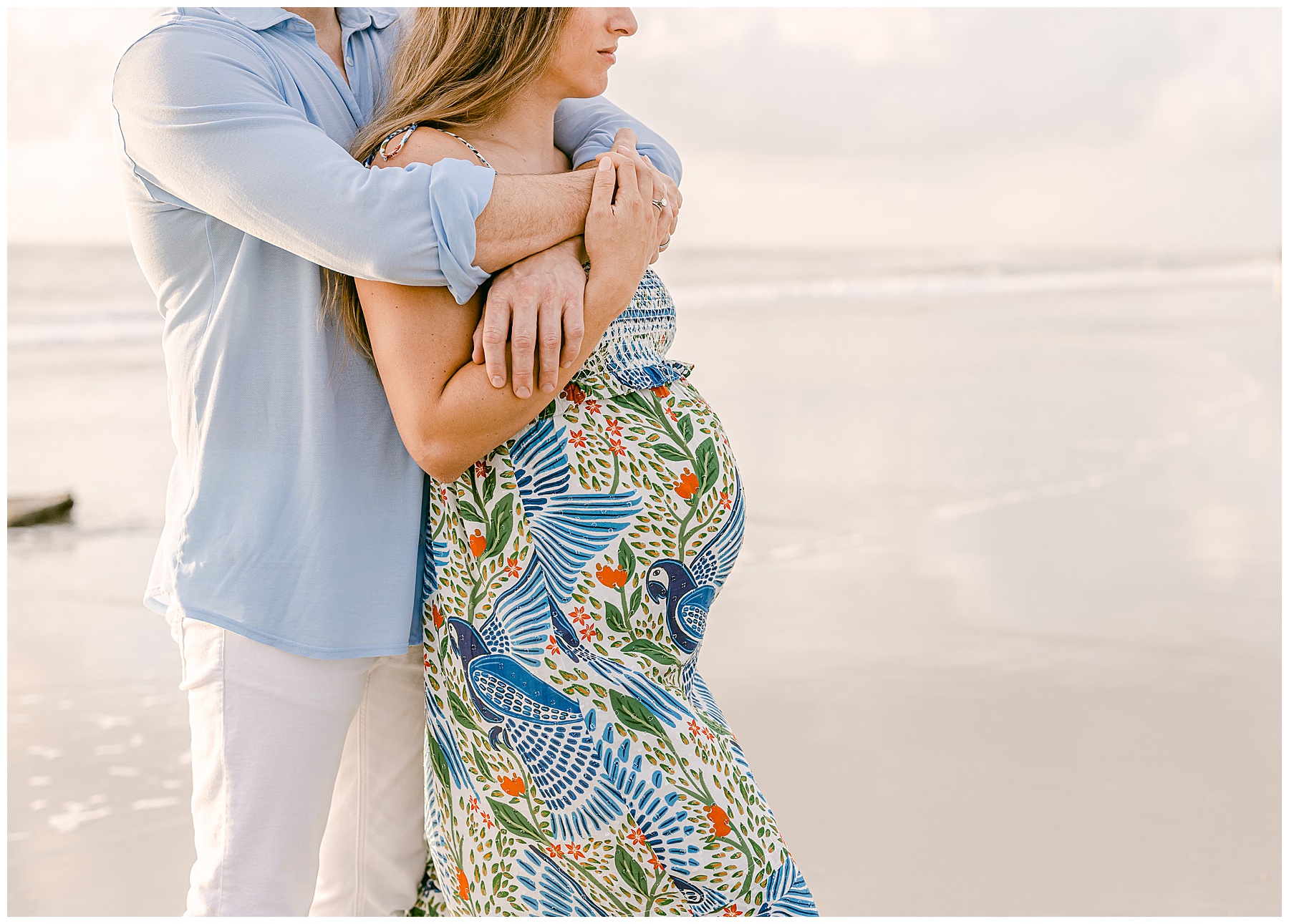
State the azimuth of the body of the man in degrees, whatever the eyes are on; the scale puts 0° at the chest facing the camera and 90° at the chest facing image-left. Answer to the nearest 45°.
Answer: approximately 315°

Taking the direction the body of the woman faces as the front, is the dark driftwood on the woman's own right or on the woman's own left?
on the woman's own left

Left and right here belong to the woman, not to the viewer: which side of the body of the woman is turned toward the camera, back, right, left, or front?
right

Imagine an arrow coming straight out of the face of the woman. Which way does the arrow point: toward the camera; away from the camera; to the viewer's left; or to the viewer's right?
to the viewer's right

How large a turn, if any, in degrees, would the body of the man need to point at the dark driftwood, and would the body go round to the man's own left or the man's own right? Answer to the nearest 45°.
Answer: approximately 135° to the man's own left
